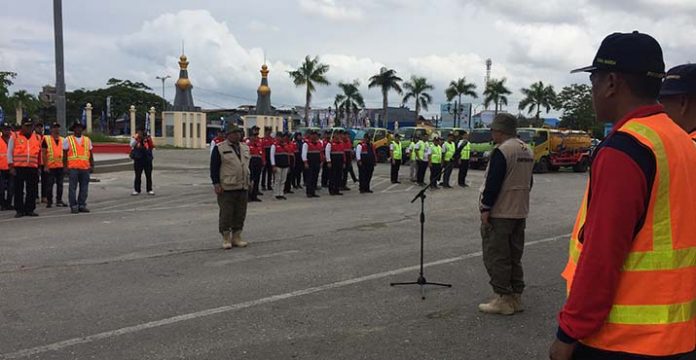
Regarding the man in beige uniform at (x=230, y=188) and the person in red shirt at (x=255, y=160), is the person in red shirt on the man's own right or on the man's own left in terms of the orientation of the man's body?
on the man's own left

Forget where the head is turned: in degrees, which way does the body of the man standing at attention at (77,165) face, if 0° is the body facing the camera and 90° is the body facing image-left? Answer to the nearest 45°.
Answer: approximately 315°

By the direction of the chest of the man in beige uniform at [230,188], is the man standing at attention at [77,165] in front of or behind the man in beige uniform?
behind

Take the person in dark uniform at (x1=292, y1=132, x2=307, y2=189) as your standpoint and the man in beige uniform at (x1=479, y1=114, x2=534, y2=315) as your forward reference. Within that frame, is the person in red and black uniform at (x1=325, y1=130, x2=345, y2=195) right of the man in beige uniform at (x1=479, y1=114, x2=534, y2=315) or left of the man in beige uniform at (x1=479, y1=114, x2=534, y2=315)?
left

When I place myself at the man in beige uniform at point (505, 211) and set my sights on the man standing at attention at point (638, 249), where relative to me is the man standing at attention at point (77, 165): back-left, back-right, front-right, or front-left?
back-right

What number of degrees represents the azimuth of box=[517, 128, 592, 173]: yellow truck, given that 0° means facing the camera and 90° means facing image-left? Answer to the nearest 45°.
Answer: approximately 45°

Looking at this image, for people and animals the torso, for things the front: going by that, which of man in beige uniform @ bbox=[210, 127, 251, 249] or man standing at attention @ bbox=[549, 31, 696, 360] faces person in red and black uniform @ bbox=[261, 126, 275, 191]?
the man standing at attention

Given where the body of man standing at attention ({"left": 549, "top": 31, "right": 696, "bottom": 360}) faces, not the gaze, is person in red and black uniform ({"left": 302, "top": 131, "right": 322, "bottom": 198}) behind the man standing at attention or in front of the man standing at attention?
in front

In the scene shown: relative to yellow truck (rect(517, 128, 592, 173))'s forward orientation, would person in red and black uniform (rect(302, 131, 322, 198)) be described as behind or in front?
in front

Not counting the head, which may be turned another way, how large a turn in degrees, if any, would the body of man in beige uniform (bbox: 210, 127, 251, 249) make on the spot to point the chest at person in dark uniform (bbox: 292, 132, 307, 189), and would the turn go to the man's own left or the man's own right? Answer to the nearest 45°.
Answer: approximately 135° to the man's own left

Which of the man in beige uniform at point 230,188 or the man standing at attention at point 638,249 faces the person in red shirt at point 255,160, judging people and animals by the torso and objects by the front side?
the man standing at attention

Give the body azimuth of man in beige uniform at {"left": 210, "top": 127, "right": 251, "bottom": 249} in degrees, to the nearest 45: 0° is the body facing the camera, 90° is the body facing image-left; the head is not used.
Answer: approximately 315°
